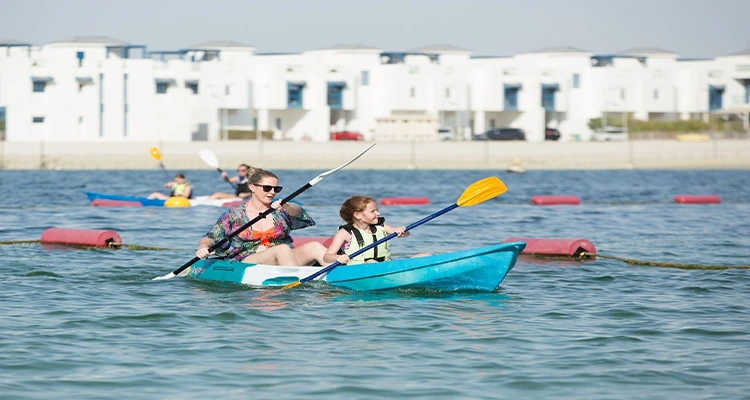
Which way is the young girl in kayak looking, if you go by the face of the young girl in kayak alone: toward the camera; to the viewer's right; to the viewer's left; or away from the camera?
to the viewer's right

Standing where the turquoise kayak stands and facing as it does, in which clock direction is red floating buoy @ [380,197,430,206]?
The red floating buoy is roughly at 9 o'clock from the turquoise kayak.

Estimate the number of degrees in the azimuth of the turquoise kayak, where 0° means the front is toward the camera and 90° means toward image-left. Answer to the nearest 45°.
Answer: approximately 270°

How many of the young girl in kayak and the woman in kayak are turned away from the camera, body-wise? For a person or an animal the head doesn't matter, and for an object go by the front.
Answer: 0

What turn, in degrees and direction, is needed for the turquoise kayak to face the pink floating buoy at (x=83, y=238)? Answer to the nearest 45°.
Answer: approximately 135° to its left

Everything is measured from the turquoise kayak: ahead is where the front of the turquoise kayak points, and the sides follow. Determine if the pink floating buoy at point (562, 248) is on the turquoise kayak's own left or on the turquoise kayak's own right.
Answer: on the turquoise kayak's own left

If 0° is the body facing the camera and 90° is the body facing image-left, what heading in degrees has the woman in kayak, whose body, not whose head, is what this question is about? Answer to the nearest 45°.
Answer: approximately 315°

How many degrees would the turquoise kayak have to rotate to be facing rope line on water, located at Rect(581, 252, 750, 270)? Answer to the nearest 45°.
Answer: approximately 45° to its left

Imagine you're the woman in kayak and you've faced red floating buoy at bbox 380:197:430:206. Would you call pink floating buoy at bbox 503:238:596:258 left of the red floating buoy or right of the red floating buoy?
right

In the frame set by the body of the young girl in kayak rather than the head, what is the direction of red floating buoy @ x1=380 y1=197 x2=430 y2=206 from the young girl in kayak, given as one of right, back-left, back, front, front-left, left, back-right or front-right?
back-left

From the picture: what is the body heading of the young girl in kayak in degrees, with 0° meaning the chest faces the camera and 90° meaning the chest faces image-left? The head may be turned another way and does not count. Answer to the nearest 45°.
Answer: approximately 315°

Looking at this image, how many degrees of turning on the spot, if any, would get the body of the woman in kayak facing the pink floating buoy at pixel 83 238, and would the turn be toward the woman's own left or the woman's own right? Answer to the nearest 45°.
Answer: approximately 180°

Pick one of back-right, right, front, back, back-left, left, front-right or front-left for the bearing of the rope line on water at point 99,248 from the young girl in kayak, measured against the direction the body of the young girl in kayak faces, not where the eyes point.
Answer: back

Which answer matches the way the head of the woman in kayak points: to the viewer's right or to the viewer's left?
to the viewer's right

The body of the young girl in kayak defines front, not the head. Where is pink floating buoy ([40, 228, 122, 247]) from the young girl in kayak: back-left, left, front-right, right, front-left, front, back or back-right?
back
